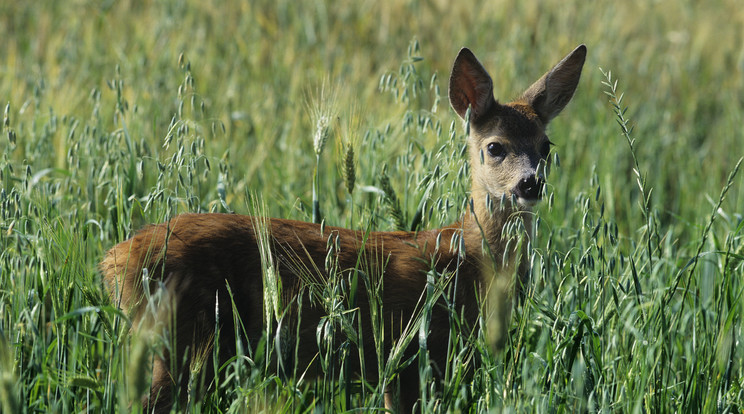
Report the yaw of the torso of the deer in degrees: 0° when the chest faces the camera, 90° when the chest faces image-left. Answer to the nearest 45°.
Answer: approximately 270°
